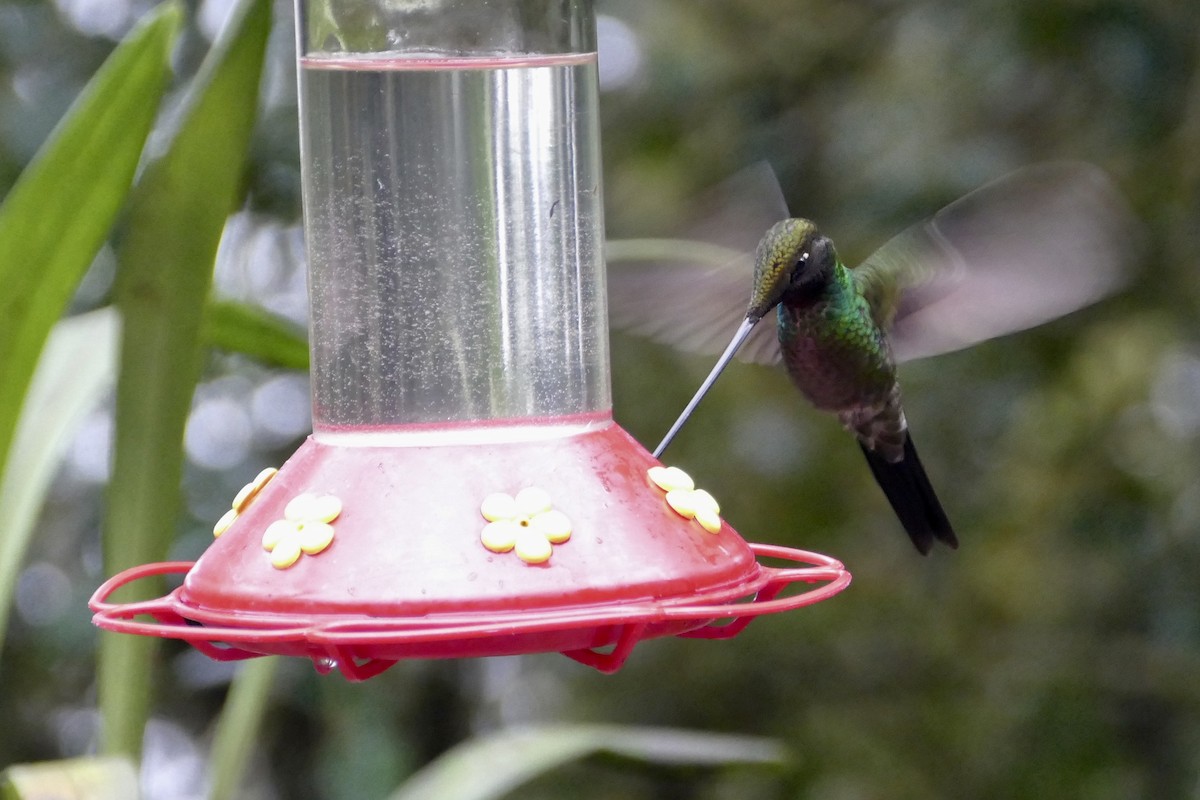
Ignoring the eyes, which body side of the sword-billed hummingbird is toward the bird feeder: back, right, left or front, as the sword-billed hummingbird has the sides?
front

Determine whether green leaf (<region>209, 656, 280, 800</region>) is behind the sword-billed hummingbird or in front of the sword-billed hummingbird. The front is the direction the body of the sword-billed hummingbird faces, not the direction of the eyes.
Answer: in front

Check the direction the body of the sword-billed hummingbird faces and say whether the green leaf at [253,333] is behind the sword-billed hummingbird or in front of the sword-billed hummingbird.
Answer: in front

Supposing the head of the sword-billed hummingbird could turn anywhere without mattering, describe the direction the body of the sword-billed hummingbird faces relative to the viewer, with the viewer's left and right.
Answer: facing the viewer and to the left of the viewer
